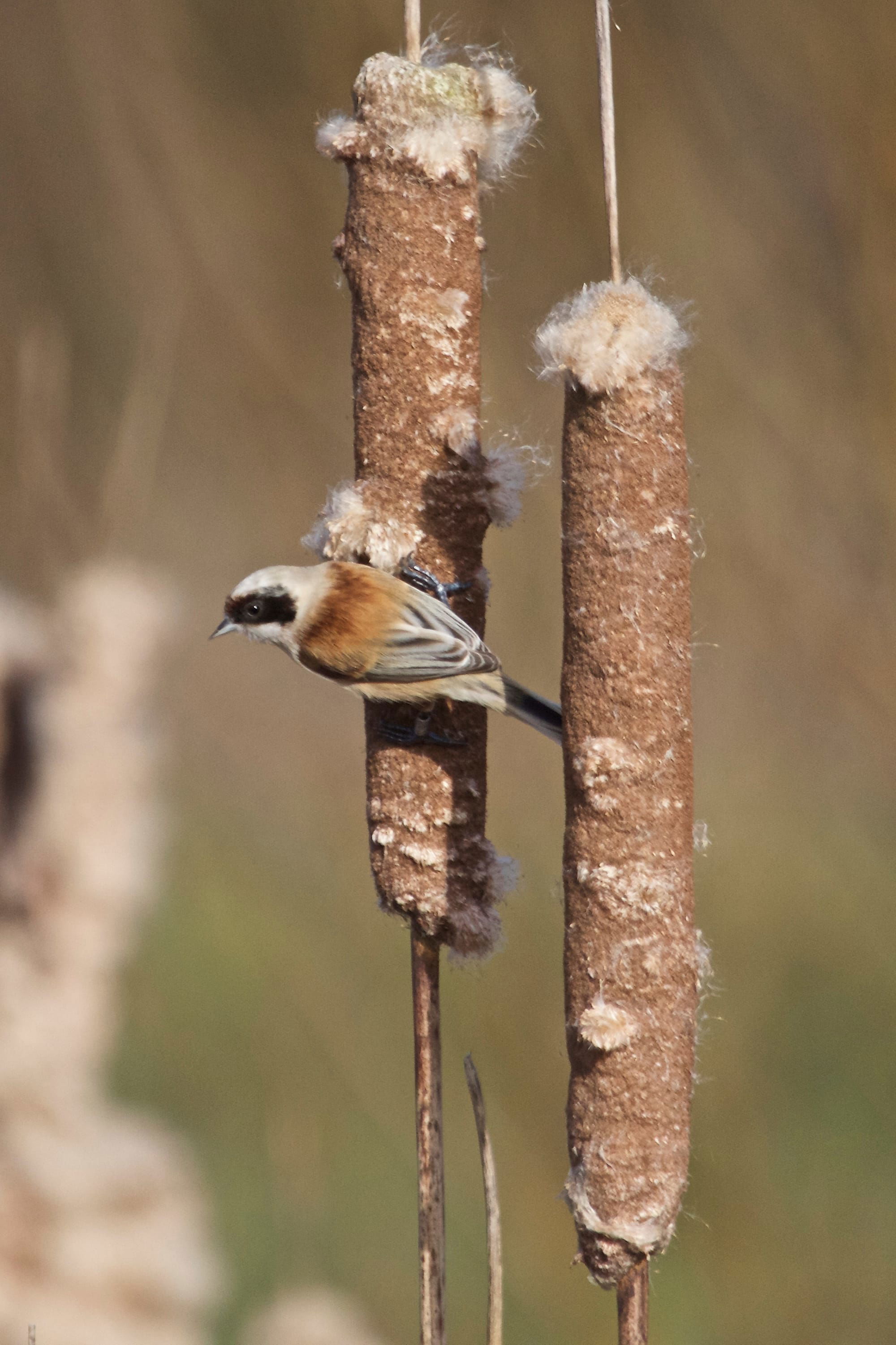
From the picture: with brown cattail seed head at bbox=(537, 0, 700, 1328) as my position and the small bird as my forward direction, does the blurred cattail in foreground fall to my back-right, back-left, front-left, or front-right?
front-left

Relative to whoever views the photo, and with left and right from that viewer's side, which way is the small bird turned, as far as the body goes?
facing to the left of the viewer

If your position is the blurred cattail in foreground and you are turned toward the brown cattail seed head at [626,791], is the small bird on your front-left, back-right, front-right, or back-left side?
front-left

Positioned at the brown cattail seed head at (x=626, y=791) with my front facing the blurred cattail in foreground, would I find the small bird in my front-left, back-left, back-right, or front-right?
front-right
